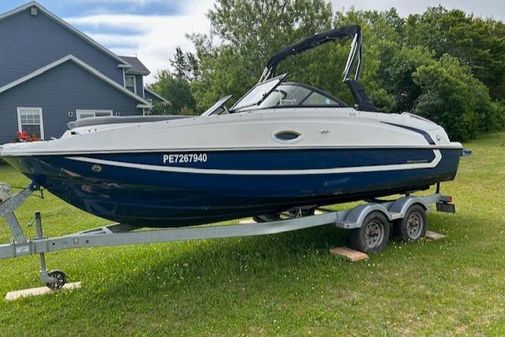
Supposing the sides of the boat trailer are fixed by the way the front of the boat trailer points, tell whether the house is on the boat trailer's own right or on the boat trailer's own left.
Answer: on the boat trailer's own right

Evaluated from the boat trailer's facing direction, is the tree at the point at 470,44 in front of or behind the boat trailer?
behind

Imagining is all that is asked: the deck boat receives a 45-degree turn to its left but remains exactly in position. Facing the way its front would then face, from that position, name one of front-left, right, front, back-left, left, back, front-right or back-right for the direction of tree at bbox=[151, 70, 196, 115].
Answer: back

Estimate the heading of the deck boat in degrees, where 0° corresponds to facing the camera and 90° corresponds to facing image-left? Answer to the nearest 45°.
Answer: approximately 45°

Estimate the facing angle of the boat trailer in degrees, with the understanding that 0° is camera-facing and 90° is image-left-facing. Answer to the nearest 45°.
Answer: approximately 45°

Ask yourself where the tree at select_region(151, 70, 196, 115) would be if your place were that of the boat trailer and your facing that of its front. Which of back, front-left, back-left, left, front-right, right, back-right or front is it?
back-right

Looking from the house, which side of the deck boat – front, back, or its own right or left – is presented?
right

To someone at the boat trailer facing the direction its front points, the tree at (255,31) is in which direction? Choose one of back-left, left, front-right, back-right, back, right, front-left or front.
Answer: back-right
